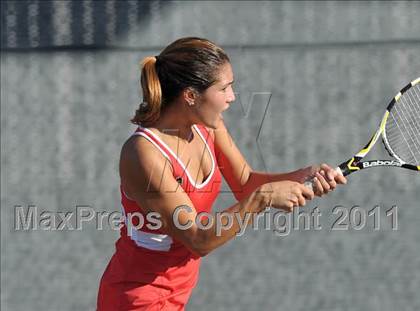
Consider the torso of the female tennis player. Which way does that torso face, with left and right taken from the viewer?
facing the viewer and to the right of the viewer

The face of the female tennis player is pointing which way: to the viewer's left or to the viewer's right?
to the viewer's right
